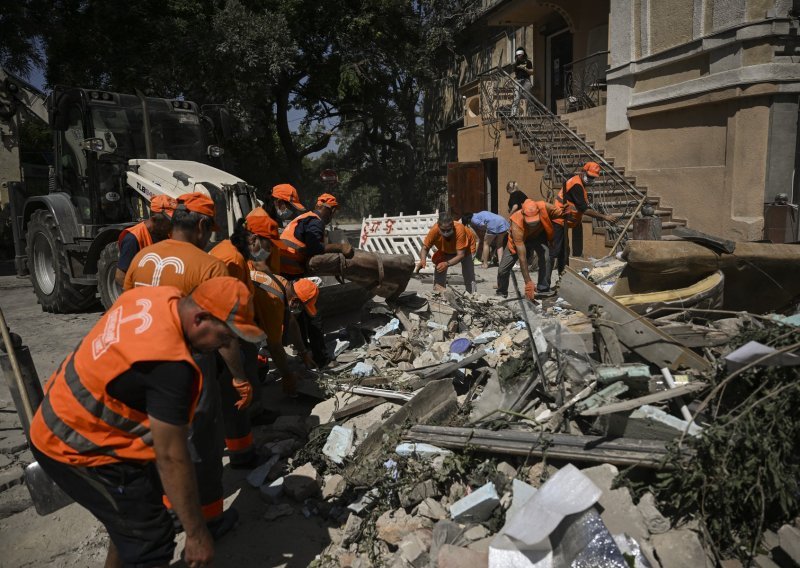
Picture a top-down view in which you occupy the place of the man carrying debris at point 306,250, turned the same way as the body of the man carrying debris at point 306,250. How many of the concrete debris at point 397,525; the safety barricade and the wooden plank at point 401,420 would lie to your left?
1

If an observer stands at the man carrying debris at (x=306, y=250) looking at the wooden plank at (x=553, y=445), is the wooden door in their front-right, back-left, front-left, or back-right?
back-left

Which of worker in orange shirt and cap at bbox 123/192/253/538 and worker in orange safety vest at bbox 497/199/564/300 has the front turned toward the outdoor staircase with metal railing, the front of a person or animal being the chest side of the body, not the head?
worker in orange shirt and cap at bbox 123/192/253/538

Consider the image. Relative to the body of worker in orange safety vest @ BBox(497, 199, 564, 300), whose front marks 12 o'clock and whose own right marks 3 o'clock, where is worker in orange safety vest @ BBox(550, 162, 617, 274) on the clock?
worker in orange safety vest @ BBox(550, 162, 617, 274) is roughly at 7 o'clock from worker in orange safety vest @ BBox(497, 199, 564, 300).

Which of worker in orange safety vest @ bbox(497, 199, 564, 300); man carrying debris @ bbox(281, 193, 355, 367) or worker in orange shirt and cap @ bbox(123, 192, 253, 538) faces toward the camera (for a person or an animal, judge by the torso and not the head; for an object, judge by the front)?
worker in orange safety vest @ bbox(497, 199, 564, 300)

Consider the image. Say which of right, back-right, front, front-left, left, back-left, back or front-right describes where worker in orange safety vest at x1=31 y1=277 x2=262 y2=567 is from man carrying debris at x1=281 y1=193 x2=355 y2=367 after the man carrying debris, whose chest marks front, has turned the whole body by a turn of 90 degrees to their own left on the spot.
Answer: back

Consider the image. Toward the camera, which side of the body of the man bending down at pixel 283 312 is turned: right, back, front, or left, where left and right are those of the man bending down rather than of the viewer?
right

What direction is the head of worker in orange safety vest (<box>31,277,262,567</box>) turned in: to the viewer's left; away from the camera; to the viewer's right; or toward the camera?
to the viewer's right

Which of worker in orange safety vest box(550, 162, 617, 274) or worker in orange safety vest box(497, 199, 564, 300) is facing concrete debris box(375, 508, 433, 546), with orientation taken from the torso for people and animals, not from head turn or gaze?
worker in orange safety vest box(497, 199, 564, 300)

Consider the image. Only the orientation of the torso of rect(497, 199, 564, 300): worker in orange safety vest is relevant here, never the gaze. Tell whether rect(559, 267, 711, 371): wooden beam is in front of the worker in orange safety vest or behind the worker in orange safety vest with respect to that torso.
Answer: in front
